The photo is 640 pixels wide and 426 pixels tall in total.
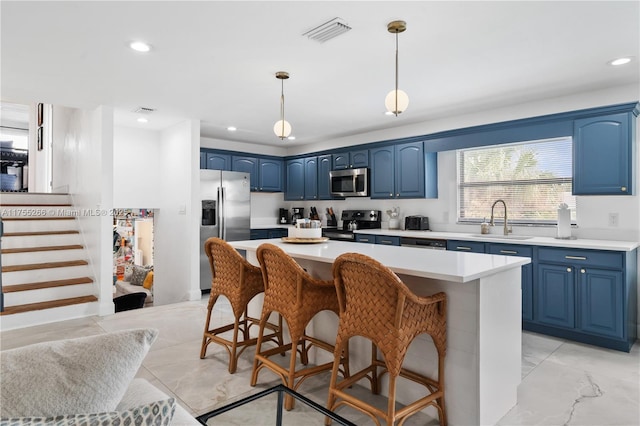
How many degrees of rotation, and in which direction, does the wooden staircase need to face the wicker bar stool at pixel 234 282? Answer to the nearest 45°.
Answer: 0° — it already faces it

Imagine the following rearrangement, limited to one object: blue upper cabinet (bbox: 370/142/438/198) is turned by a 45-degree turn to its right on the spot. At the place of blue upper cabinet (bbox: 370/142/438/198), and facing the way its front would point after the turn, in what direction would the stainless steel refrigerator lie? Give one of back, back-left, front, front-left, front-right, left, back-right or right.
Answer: front

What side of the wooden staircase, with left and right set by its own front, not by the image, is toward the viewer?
front

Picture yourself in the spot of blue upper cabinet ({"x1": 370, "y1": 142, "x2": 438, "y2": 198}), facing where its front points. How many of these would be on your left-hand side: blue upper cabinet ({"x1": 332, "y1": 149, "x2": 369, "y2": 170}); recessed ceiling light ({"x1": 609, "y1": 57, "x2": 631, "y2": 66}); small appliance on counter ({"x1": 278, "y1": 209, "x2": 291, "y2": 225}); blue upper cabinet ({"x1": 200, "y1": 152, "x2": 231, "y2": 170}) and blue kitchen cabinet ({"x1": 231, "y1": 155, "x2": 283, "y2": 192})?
1

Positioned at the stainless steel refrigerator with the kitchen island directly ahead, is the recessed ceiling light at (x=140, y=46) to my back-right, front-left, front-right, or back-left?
front-right

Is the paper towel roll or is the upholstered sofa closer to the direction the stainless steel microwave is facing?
the upholstered sofa

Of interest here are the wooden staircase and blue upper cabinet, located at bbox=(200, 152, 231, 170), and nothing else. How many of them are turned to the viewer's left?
0

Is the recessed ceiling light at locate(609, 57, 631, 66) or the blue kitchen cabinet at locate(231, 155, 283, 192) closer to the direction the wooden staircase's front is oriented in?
the recessed ceiling light

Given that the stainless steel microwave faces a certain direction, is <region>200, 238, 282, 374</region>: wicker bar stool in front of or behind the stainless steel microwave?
in front

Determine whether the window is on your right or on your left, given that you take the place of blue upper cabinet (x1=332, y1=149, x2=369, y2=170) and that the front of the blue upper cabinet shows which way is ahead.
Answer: on your left

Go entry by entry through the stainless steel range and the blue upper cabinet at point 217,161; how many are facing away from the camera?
0

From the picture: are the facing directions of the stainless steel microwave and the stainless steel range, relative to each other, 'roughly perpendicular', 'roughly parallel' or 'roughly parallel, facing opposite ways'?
roughly parallel

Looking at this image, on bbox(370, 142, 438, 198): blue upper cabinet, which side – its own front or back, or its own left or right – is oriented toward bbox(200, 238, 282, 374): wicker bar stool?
front

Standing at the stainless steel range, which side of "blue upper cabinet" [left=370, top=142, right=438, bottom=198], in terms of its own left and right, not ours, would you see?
right

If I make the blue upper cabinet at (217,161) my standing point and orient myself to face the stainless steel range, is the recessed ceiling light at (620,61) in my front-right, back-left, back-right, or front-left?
front-right

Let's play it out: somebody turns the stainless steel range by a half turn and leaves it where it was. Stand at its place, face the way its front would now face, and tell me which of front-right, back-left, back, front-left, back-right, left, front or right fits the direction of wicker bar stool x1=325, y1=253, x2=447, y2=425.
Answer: back-right

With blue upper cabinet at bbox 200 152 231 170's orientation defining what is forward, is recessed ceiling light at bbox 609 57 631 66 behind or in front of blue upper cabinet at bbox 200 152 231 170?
in front
